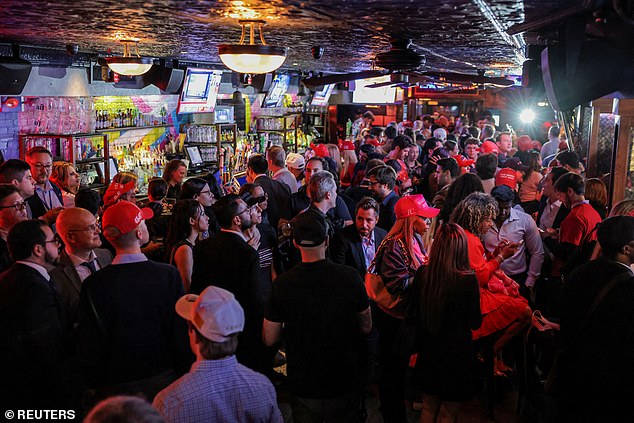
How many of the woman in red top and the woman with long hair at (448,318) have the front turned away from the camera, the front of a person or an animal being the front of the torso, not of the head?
1

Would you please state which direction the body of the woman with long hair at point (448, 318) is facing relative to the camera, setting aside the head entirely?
away from the camera

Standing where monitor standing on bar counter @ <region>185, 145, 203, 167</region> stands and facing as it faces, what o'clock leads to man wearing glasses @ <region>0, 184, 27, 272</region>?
The man wearing glasses is roughly at 2 o'clock from the monitor standing on bar counter.

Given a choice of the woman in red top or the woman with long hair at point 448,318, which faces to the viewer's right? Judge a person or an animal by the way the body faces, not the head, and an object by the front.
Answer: the woman in red top

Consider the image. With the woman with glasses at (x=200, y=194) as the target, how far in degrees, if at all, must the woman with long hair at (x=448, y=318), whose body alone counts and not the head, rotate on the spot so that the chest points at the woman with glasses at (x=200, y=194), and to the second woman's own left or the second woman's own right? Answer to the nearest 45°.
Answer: approximately 45° to the second woman's own left

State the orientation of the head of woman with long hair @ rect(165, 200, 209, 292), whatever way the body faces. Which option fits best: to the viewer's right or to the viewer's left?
to the viewer's right

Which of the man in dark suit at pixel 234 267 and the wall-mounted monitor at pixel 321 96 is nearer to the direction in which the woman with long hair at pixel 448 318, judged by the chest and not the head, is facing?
the wall-mounted monitor
